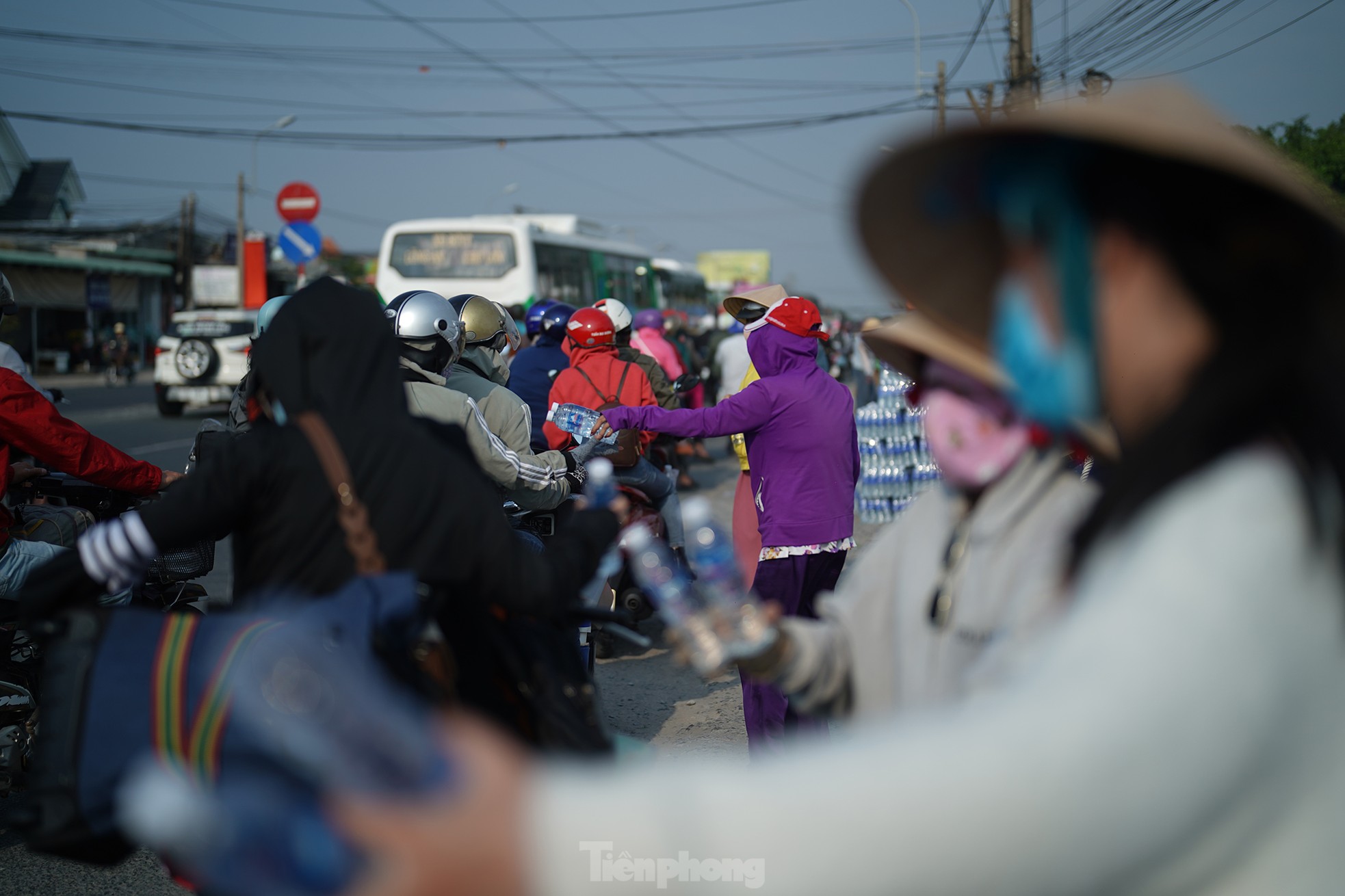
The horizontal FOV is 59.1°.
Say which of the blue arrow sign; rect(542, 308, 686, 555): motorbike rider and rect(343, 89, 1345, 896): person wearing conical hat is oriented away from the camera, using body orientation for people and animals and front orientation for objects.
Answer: the motorbike rider

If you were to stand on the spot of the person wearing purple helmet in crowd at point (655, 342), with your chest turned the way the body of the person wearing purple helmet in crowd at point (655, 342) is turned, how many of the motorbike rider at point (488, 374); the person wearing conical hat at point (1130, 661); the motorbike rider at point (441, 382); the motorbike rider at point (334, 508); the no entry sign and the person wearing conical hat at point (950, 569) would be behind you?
5

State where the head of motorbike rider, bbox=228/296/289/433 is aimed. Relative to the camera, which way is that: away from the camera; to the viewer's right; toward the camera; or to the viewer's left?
away from the camera

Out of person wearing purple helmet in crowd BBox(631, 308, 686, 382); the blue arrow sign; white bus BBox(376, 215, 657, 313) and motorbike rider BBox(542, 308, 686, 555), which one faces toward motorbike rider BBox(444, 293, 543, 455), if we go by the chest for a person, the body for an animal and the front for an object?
the blue arrow sign

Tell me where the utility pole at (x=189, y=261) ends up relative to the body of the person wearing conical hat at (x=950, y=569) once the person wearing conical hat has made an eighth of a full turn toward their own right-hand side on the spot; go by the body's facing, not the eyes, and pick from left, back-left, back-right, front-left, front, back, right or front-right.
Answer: front-right

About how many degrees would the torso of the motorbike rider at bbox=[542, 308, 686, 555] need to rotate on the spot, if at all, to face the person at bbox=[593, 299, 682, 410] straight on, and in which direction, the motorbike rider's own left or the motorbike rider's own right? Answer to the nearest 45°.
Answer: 0° — they already face them

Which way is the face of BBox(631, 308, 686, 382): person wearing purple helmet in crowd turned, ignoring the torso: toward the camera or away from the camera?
away from the camera

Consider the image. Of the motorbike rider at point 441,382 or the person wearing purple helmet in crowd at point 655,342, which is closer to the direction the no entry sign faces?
the motorbike rider

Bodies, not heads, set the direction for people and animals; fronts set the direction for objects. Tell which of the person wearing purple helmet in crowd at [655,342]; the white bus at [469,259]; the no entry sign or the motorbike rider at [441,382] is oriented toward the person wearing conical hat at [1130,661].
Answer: the no entry sign

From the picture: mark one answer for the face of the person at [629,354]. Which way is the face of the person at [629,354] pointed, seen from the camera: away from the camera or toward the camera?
away from the camera

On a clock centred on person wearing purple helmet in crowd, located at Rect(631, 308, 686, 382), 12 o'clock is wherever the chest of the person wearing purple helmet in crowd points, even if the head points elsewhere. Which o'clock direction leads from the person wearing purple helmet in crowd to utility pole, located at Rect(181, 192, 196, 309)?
The utility pole is roughly at 11 o'clock from the person wearing purple helmet in crowd.

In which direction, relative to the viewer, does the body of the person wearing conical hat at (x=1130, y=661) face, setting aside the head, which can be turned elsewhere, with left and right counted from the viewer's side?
facing to the left of the viewer
